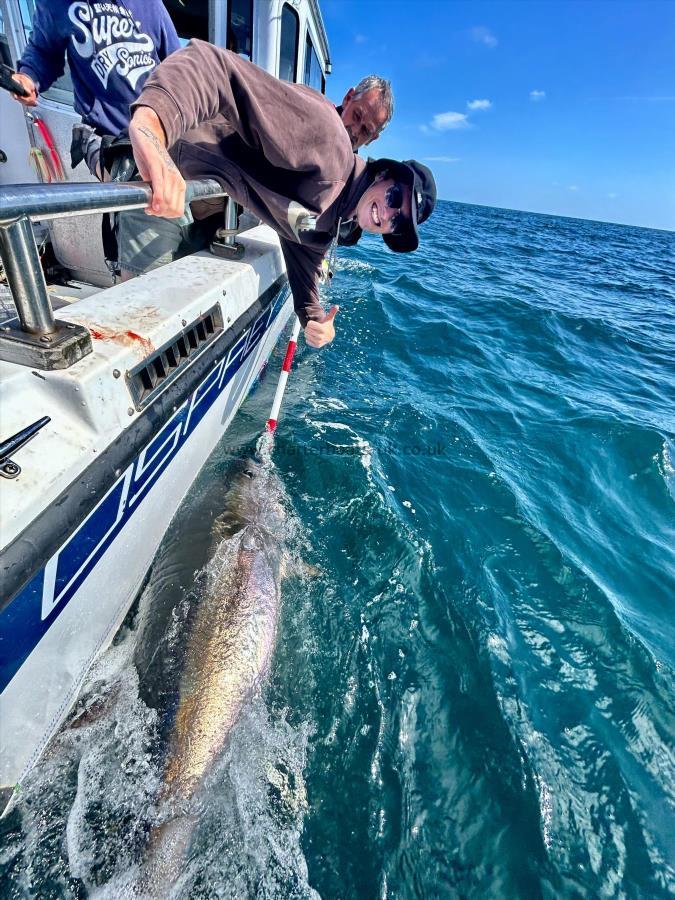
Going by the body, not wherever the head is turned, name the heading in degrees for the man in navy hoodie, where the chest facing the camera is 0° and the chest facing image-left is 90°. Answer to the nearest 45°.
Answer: approximately 0°

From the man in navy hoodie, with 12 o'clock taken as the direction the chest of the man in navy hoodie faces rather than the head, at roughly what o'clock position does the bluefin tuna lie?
The bluefin tuna is roughly at 12 o'clock from the man in navy hoodie.

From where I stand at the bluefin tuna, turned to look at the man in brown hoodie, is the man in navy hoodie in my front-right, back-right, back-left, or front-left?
front-left

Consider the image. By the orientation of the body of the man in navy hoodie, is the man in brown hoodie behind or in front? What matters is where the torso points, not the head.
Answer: in front
